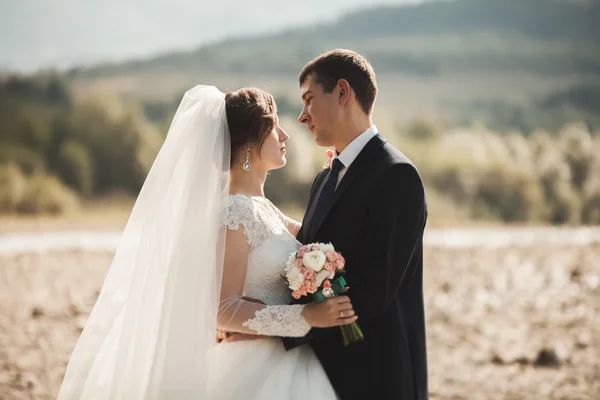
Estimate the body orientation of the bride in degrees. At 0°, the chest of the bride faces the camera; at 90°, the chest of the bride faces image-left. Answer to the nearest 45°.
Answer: approximately 270°

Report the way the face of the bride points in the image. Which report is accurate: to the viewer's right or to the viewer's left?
to the viewer's right

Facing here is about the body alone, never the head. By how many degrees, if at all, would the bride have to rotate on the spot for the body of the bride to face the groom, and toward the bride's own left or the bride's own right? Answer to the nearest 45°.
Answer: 0° — they already face them

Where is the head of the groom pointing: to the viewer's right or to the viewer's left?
to the viewer's left
